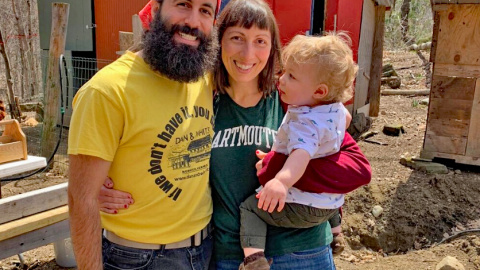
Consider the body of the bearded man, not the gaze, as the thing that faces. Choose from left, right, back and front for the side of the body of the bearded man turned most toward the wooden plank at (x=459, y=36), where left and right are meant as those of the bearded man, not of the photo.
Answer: left

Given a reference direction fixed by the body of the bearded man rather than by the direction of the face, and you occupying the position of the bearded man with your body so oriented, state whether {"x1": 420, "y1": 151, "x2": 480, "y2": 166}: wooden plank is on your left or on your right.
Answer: on your left

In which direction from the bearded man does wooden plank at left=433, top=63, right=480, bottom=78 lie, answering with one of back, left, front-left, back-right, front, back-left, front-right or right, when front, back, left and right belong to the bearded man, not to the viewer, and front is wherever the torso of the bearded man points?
left

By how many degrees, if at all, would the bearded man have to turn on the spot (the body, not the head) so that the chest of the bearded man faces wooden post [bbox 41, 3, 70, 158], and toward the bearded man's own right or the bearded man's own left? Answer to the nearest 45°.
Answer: approximately 135° to the bearded man's own left

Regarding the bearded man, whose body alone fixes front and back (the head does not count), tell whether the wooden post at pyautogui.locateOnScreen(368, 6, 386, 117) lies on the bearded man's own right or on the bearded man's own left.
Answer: on the bearded man's own left

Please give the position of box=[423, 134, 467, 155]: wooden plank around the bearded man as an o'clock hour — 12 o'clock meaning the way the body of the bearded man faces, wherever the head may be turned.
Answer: The wooden plank is roughly at 9 o'clock from the bearded man.

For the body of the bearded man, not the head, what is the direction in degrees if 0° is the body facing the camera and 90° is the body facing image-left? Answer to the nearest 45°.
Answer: approximately 315°

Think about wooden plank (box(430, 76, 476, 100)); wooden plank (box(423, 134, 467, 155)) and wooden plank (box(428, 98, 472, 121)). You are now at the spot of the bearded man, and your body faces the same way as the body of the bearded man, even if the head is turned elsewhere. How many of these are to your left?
3

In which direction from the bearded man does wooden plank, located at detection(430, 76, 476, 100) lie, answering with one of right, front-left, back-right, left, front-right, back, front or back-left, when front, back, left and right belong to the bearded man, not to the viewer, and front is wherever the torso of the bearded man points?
left

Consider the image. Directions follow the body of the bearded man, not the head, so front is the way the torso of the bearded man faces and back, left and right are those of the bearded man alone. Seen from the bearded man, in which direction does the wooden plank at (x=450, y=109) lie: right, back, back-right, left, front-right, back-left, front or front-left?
left

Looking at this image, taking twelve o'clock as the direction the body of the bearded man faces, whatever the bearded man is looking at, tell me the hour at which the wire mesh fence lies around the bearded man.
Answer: The wire mesh fence is roughly at 7 o'clock from the bearded man.
